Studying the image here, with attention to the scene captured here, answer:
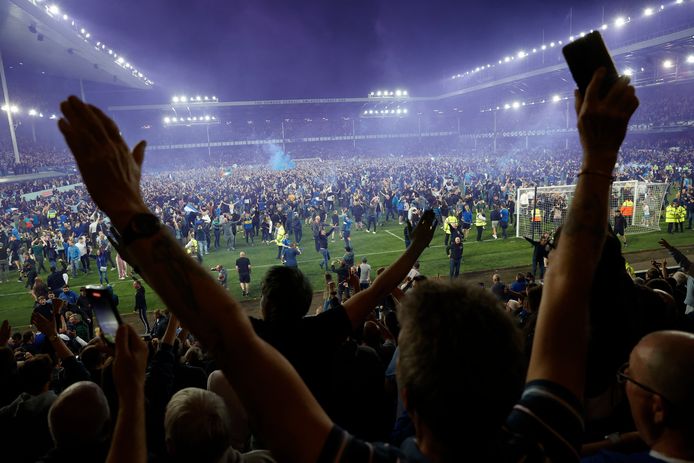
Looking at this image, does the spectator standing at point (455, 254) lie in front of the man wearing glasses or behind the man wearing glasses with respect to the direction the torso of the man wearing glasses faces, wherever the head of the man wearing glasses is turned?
in front

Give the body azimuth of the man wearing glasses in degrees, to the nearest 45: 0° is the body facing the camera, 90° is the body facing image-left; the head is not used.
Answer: approximately 135°
